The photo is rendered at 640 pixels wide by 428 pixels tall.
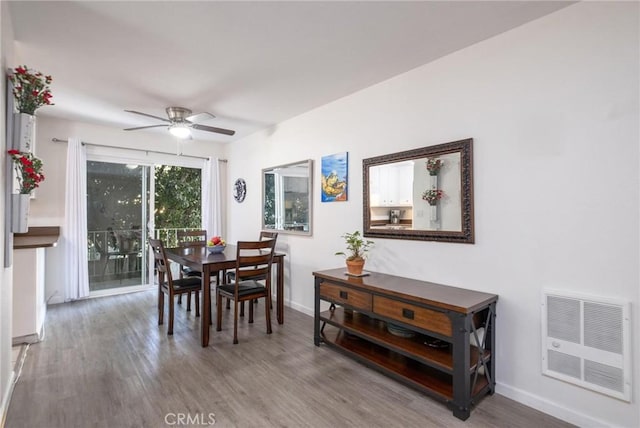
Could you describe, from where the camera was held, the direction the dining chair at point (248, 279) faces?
facing away from the viewer and to the left of the viewer

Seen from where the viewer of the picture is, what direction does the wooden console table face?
facing the viewer and to the left of the viewer

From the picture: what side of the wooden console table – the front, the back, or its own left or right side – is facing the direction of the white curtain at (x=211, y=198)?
right

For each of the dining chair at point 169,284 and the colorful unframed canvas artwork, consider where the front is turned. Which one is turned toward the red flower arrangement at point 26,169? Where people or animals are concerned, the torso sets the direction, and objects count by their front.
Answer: the colorful unframed canvas artwork

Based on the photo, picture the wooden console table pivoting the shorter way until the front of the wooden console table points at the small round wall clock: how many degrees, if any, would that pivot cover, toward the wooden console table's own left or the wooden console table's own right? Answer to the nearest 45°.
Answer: approximately 90° to the wooden console table's own right

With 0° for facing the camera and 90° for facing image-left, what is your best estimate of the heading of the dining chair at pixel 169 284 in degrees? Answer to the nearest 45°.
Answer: approximately 225°

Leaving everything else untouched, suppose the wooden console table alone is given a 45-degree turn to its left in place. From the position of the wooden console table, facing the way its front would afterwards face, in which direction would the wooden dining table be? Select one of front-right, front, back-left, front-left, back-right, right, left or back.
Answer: right

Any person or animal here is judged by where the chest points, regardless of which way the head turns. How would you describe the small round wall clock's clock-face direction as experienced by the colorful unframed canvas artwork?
The small round wall clock is roughly at 3 o'clock from the colorful unframed canvas artwork.

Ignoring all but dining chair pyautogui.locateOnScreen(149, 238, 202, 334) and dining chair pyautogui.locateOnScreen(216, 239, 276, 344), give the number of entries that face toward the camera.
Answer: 0

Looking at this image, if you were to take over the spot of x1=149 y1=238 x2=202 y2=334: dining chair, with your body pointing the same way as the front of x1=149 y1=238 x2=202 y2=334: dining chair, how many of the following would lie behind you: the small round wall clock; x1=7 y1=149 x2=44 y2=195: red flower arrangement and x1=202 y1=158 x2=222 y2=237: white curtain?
1

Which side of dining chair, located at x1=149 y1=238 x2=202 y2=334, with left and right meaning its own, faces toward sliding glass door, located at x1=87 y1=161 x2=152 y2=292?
left

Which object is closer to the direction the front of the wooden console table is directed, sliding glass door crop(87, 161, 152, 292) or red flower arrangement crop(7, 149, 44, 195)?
the red flower arrangement

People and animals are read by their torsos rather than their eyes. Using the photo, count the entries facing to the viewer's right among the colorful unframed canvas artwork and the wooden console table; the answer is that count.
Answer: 0

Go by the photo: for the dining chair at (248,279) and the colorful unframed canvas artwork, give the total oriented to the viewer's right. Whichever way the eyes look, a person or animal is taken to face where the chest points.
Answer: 0

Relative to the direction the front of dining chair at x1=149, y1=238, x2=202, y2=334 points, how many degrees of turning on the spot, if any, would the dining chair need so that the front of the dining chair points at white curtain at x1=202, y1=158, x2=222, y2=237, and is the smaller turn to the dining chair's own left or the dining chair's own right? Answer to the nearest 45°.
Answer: approximately 45° to the dining chair's own left

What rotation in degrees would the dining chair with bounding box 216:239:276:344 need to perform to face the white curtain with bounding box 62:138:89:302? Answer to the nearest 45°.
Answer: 0° — it already faces it

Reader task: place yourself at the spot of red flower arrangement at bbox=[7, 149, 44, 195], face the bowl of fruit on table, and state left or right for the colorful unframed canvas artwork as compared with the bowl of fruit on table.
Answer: right
